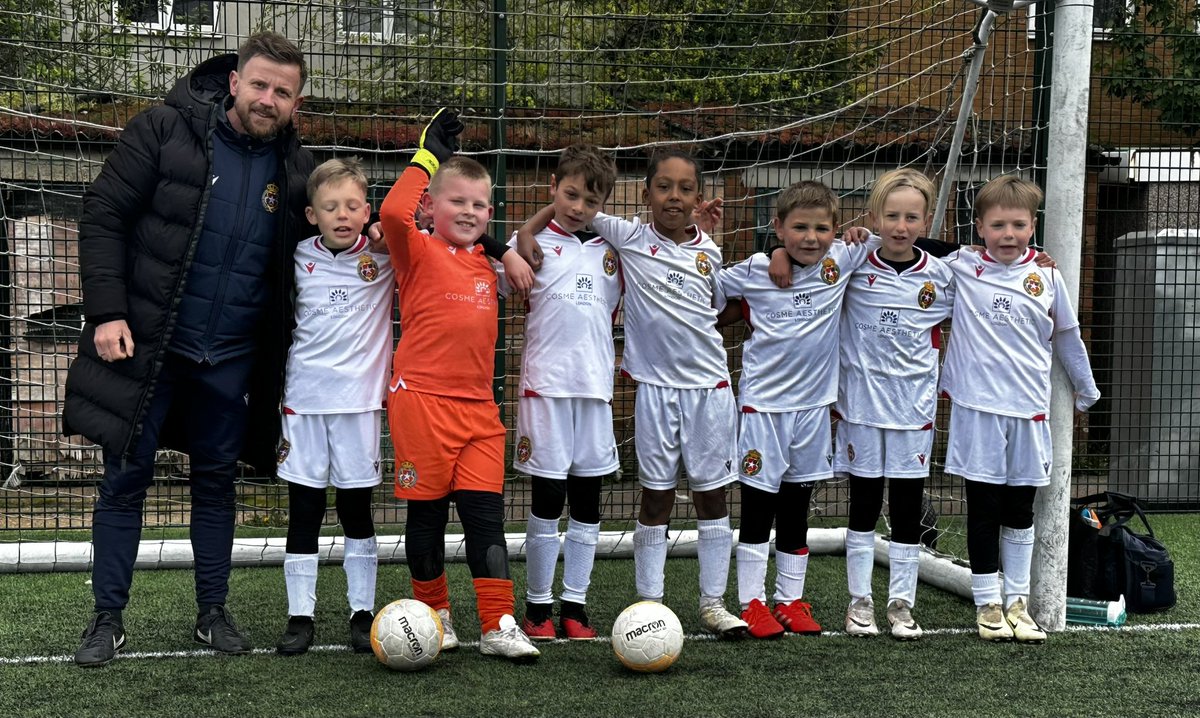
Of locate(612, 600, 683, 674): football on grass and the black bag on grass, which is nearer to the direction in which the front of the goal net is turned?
the football on grass

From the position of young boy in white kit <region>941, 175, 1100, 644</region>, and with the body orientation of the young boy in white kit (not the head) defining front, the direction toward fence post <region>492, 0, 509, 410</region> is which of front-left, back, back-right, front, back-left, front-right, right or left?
right

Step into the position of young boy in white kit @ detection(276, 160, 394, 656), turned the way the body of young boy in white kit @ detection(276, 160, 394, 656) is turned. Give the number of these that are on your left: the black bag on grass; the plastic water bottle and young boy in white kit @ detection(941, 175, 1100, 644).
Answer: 3

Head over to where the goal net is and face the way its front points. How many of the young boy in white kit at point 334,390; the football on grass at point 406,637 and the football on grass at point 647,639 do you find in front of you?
3

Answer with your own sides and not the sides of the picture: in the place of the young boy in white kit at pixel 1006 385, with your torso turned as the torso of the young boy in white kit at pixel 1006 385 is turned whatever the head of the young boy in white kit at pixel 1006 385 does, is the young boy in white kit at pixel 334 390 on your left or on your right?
on your right

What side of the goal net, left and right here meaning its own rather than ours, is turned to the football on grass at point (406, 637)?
front

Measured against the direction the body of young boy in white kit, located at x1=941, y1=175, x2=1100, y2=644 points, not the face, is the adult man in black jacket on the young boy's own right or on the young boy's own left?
on the young boy's own right

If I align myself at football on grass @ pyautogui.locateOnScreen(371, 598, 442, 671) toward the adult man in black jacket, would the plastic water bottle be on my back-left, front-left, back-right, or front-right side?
back-right

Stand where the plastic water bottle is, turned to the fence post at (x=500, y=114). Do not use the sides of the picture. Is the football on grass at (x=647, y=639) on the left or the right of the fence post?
left

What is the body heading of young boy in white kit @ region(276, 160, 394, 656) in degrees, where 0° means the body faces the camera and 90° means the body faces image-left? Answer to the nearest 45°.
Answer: approximately 0°
